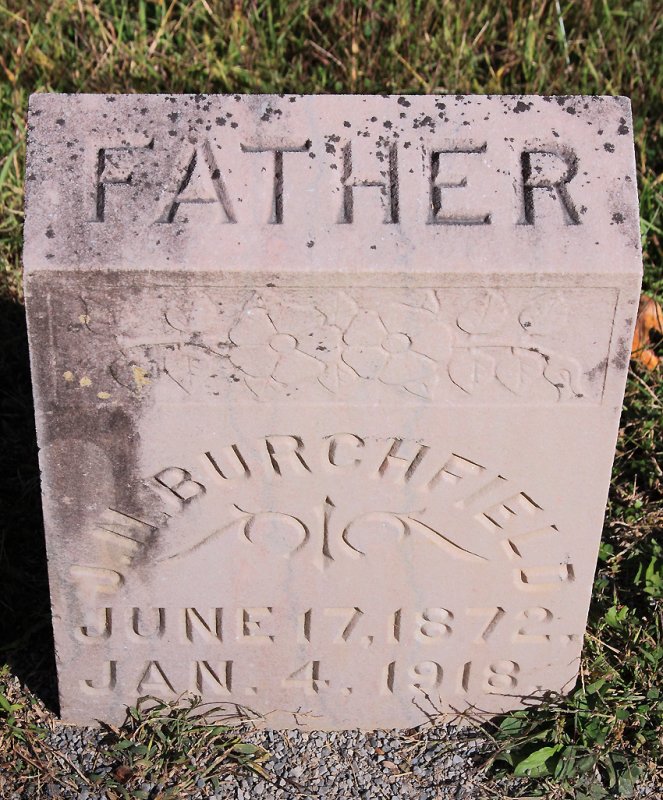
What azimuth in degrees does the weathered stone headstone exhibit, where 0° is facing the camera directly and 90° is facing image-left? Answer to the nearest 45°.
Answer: approximately 0°

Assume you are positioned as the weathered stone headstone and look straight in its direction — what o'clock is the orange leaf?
The orange leaf is roughly at 7 o'clock from the weathered stone headstone.
